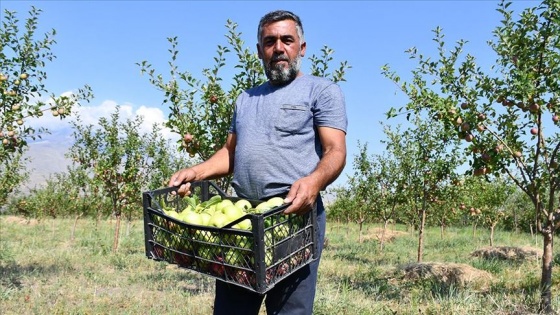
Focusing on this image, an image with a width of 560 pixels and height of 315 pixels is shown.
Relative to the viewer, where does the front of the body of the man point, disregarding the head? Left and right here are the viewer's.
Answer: facing the viewer and to the left of the viewer

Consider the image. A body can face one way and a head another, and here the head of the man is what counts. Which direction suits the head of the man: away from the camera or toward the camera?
toward the camera

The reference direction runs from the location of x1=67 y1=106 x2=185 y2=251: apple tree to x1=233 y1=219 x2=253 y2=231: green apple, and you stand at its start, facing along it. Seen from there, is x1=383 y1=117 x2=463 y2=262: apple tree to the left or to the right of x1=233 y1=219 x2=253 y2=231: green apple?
left
